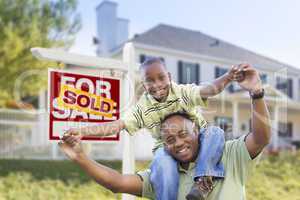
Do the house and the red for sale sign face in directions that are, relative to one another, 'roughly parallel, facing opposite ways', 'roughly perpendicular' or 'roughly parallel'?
roughly parallel

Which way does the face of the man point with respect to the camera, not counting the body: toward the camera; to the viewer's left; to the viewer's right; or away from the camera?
toward the camera

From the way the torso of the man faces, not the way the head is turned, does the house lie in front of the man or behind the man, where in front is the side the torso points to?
behind

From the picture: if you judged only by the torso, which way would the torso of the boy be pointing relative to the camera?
toward the camera

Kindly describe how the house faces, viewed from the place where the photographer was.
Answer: facing the viewer and to the right of the viewer

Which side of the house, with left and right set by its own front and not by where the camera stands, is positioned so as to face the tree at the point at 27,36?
right

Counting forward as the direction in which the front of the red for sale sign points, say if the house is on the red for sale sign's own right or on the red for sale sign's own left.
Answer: on the red for sale sign's own left

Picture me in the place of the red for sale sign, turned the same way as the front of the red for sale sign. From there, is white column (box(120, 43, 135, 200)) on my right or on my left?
on my left

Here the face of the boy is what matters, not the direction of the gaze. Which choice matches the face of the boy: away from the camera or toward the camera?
toward the camera

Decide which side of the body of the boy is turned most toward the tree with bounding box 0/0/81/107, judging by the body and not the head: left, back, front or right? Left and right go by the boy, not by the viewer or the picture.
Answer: back
